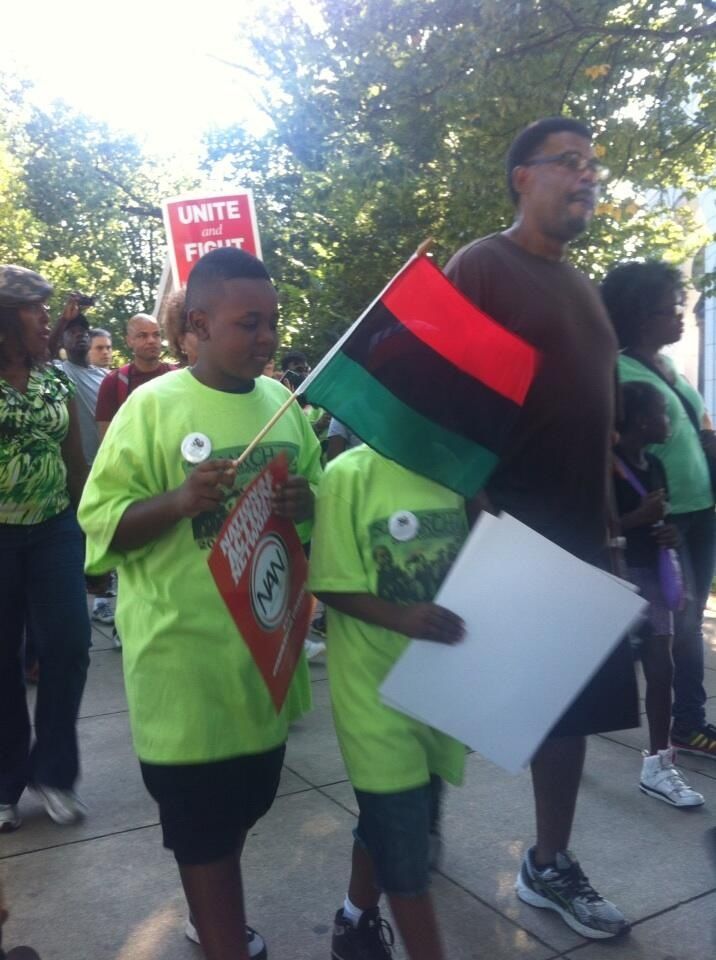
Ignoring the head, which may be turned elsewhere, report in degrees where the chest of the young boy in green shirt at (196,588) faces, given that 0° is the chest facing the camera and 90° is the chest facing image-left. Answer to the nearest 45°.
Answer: approximately 315°

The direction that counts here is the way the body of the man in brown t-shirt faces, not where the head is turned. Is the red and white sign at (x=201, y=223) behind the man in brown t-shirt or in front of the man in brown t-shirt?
behind

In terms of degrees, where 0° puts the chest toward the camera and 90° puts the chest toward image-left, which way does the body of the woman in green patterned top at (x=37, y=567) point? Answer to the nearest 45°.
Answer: approximately 315°

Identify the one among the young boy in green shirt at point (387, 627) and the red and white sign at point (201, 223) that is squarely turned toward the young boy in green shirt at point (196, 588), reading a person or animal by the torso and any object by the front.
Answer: the red and white sign

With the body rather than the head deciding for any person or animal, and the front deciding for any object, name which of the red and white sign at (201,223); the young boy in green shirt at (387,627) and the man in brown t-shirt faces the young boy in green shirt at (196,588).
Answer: the red and white sign

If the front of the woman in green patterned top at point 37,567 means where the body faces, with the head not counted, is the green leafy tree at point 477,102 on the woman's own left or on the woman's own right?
on the woman's own left

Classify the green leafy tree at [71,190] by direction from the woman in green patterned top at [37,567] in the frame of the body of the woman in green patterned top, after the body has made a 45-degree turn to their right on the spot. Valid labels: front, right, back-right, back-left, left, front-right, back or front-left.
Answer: back

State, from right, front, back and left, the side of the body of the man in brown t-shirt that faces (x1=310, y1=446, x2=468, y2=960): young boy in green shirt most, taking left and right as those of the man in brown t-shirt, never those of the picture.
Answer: right
